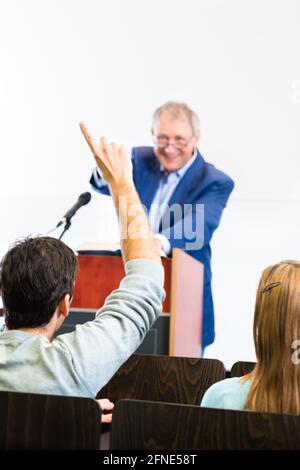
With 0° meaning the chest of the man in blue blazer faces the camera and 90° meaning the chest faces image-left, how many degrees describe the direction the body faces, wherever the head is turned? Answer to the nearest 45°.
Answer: approximately 45°

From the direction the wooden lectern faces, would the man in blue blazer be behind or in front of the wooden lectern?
behind

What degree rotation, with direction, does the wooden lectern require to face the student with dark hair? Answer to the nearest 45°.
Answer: approximately 45° to its left

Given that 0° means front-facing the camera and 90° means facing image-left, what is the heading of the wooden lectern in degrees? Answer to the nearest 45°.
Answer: approximately 45°

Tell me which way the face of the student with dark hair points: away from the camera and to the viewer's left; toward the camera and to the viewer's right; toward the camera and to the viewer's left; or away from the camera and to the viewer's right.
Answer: away from the camera and to the viewer's right
